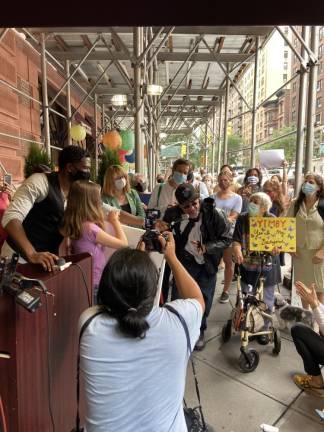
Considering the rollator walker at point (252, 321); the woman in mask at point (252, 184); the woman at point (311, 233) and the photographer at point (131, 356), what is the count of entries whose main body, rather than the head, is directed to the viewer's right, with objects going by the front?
0

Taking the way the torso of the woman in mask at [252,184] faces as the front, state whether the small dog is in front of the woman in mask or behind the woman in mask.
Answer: in front

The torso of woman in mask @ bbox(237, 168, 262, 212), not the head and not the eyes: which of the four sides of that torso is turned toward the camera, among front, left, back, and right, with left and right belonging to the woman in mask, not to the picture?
front

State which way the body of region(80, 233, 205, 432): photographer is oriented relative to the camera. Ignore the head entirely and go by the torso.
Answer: away from the camera

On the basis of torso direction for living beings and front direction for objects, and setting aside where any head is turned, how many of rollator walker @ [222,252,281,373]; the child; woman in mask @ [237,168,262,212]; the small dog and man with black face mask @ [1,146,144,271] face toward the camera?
2

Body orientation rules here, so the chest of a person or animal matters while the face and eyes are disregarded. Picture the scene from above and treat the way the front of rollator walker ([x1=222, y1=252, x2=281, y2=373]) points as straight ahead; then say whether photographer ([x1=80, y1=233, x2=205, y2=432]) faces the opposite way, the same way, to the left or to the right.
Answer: the opposite way

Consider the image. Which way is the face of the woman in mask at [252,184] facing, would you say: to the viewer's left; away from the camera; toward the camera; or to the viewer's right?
toward the camera

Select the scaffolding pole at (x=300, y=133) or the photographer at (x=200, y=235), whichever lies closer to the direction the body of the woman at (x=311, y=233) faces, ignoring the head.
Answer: the photographer

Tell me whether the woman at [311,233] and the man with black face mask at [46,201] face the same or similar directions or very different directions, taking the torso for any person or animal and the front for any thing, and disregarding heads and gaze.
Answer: very different directions

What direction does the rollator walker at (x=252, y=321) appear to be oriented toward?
toward the camera

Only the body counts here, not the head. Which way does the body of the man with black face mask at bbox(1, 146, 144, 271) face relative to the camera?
to the viewer's right

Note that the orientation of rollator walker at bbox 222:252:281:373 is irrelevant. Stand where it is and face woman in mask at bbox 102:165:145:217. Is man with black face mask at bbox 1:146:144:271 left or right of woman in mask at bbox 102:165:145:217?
left

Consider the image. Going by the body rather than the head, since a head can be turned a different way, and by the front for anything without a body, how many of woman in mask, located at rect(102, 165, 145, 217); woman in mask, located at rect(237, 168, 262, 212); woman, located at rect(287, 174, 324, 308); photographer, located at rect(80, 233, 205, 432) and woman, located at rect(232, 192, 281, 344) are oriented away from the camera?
1

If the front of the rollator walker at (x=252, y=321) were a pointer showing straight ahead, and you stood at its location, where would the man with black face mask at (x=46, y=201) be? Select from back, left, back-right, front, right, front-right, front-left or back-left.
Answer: front-right

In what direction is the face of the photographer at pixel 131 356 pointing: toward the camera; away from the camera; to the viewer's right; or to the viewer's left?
away from the camera

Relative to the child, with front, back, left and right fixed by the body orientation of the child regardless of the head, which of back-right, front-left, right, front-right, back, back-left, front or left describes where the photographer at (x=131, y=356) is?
back-right
